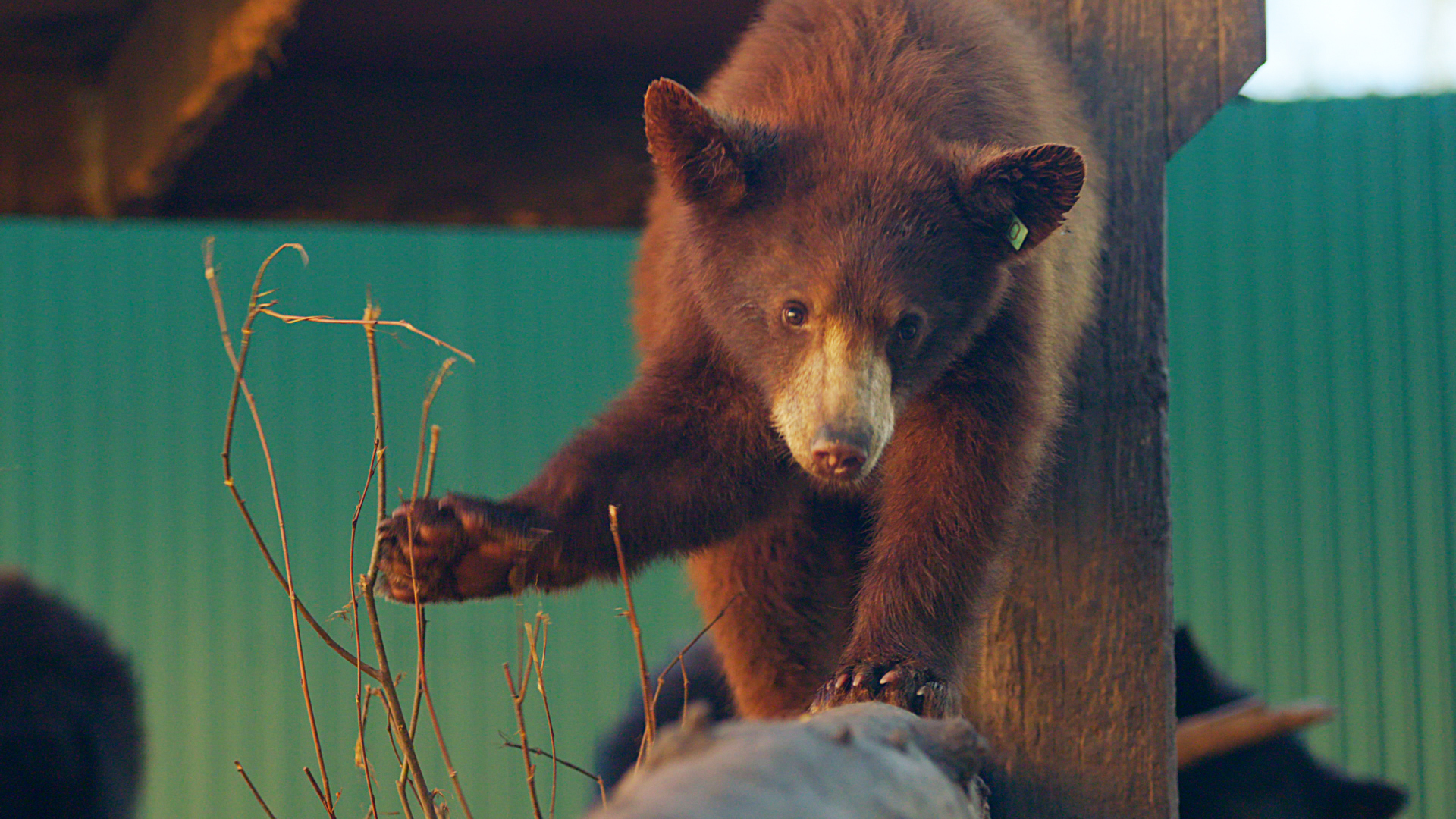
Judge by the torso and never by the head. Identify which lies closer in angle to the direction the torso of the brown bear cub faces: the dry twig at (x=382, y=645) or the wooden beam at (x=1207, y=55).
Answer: the dry twig

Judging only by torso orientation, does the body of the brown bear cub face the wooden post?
no

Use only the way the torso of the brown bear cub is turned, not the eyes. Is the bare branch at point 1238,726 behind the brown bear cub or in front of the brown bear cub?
behind

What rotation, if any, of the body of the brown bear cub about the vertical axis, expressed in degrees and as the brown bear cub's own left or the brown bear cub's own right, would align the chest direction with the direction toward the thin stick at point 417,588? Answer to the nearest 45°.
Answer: approximately 45° to the brown bear cub's own right

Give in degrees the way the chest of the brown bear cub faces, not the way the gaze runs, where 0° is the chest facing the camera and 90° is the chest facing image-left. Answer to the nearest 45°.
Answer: approximately 0°
